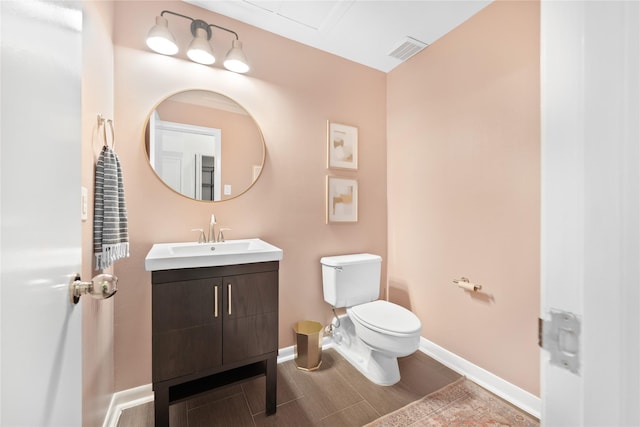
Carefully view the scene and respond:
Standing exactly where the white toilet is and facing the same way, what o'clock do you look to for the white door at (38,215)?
The white door is roughly at 2 o'clock from the white toilet.

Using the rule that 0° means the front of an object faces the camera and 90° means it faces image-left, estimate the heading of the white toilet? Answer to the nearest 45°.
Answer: approximately 315°

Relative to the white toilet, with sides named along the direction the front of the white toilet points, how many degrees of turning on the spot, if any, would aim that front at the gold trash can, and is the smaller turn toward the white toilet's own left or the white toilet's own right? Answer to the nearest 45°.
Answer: approximately 135° to the white toilet's own right

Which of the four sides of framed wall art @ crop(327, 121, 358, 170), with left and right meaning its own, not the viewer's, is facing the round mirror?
right

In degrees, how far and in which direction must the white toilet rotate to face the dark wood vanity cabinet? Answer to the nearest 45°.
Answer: approximately 90° to its right

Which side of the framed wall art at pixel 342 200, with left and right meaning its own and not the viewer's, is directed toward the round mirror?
right

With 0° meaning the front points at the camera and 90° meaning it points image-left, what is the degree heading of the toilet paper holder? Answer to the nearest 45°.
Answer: approximately 45°

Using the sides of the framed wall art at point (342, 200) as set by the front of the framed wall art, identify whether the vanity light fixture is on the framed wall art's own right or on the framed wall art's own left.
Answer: on the framed wall art's own right

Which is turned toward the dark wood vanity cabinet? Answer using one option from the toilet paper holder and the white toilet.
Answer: the toilet paper holder

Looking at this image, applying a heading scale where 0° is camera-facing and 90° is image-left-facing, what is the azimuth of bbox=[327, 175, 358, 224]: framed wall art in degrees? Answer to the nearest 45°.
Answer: approximately 315°
